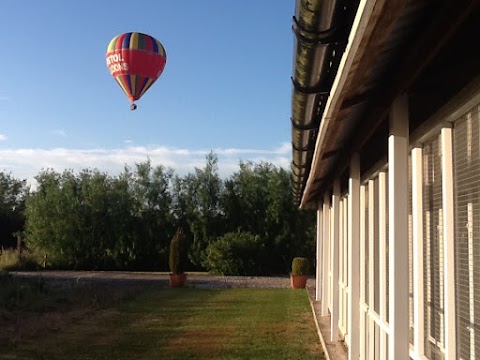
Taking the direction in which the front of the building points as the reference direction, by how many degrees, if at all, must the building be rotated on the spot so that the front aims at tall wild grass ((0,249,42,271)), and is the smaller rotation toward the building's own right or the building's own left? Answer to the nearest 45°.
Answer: approximately 45° to the building's own right

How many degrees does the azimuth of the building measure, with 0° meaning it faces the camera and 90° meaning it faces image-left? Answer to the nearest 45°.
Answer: approximately 90°

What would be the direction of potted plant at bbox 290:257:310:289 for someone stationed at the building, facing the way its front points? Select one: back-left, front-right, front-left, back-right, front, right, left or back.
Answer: right

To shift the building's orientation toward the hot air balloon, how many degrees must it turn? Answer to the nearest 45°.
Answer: approximately 45° to its right
